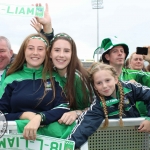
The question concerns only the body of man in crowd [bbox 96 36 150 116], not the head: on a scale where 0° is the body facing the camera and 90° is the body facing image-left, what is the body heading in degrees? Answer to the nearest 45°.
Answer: approximately 315°

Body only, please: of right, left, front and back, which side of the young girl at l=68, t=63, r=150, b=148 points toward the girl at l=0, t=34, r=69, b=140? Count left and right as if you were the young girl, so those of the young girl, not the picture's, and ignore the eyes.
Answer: right

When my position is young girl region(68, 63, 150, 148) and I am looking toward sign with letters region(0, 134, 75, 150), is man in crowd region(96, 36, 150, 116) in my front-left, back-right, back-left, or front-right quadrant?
back-right

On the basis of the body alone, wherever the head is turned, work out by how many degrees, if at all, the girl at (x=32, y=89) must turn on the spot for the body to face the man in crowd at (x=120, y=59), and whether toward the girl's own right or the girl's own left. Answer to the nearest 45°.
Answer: approximately 135° to the girl's own left

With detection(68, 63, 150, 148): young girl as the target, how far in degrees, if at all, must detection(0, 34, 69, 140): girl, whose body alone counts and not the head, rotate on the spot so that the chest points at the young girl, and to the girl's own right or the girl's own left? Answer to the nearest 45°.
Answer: approximately 90° to the girl's own left

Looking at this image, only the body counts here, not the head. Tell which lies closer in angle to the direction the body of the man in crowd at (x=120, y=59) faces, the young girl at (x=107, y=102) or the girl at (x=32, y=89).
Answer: the young girl

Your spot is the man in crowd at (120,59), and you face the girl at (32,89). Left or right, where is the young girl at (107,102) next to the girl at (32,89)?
left

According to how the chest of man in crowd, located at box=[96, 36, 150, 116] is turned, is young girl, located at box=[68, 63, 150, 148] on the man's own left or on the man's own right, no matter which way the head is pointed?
on the man's own right
